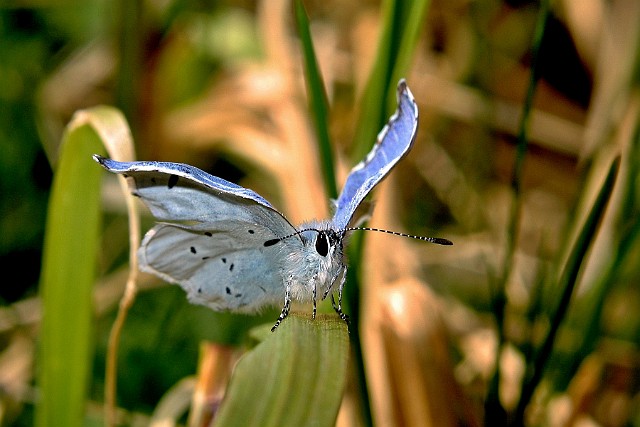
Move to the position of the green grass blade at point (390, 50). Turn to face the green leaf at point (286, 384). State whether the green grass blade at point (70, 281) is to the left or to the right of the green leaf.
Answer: right

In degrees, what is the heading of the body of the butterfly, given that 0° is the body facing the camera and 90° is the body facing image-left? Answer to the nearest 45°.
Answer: approximately 315°
